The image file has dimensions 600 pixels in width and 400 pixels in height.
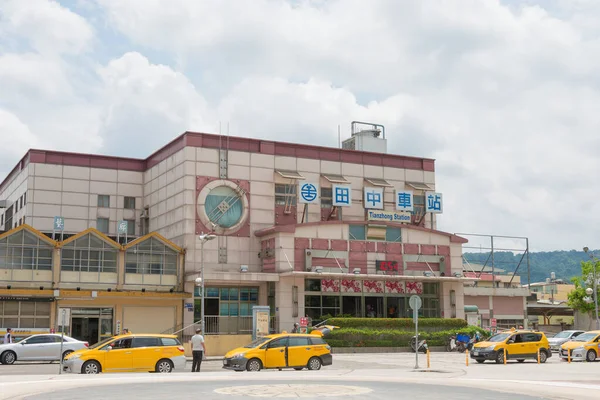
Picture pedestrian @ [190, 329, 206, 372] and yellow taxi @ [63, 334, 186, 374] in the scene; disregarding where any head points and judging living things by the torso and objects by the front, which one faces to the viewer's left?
the yellow taxi

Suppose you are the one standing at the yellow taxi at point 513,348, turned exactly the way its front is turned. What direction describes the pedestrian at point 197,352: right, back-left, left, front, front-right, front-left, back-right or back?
front

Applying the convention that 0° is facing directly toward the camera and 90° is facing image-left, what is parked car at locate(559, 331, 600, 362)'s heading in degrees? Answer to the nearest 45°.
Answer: approximately 45°

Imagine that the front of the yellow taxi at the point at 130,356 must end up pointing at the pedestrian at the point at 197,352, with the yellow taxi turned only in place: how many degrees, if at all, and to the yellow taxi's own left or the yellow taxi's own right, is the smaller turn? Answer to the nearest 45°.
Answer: approximately 180°

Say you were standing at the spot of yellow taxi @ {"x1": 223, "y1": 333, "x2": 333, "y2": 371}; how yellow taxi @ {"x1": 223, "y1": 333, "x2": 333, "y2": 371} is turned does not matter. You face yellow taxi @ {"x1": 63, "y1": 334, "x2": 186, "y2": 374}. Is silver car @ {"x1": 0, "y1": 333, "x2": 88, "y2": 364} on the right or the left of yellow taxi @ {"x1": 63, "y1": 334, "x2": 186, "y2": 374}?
right

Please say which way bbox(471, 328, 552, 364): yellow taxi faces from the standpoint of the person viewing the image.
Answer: facing the viewer and to the left of the viewer

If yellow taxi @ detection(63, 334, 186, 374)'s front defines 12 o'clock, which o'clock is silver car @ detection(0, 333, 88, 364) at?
The silver car is roughly at 2 o'clock from the yellow taxi.

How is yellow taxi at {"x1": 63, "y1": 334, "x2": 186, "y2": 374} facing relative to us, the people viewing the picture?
facing to the left of the viewer

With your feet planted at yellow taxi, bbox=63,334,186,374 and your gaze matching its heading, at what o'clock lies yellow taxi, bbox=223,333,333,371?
yellow taxi, bbox=223,333,333,371 is roughly at 6 o'clock from yellow taxi, bbox=63,334,186,374.

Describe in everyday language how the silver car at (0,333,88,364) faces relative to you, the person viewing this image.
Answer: facing to the left of the viewer

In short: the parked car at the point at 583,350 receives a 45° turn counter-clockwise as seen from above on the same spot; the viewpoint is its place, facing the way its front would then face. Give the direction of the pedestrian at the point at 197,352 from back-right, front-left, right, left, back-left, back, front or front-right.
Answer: front-right
